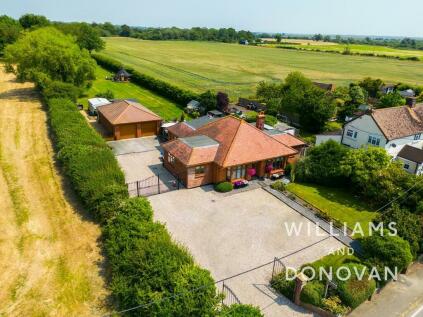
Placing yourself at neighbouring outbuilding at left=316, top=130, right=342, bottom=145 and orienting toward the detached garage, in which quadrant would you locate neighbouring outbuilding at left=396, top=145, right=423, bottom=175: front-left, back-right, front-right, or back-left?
back-left

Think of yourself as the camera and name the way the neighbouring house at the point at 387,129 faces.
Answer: facing the viewer and to the right of the viewer

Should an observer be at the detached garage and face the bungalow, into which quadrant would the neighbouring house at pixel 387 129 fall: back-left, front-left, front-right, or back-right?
front-left

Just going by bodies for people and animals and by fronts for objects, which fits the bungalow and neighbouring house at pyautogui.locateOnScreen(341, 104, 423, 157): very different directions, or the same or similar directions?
same or similar directions

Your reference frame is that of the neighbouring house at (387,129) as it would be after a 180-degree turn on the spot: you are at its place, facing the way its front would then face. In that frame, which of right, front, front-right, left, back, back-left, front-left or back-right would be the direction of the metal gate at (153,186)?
left

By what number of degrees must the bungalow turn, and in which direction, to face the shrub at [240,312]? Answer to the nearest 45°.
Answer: approximately 45° to its right

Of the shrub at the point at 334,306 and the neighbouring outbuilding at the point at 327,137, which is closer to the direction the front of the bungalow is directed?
the shrub

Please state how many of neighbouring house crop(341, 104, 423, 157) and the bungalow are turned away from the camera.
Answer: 0

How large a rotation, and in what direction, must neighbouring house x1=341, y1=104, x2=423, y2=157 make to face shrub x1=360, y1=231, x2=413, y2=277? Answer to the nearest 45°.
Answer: approximately 45° to its right

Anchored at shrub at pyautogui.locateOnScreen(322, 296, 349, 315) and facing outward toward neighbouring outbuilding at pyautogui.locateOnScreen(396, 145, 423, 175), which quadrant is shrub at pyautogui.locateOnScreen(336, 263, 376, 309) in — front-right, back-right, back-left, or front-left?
front-right

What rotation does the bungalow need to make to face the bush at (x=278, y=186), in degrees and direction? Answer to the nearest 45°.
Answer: approximately 45° to its left

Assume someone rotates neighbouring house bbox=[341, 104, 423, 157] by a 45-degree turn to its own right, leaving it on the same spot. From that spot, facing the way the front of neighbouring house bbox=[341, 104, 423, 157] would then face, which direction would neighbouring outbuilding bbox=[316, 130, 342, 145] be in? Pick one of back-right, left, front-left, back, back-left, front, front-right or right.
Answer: right
